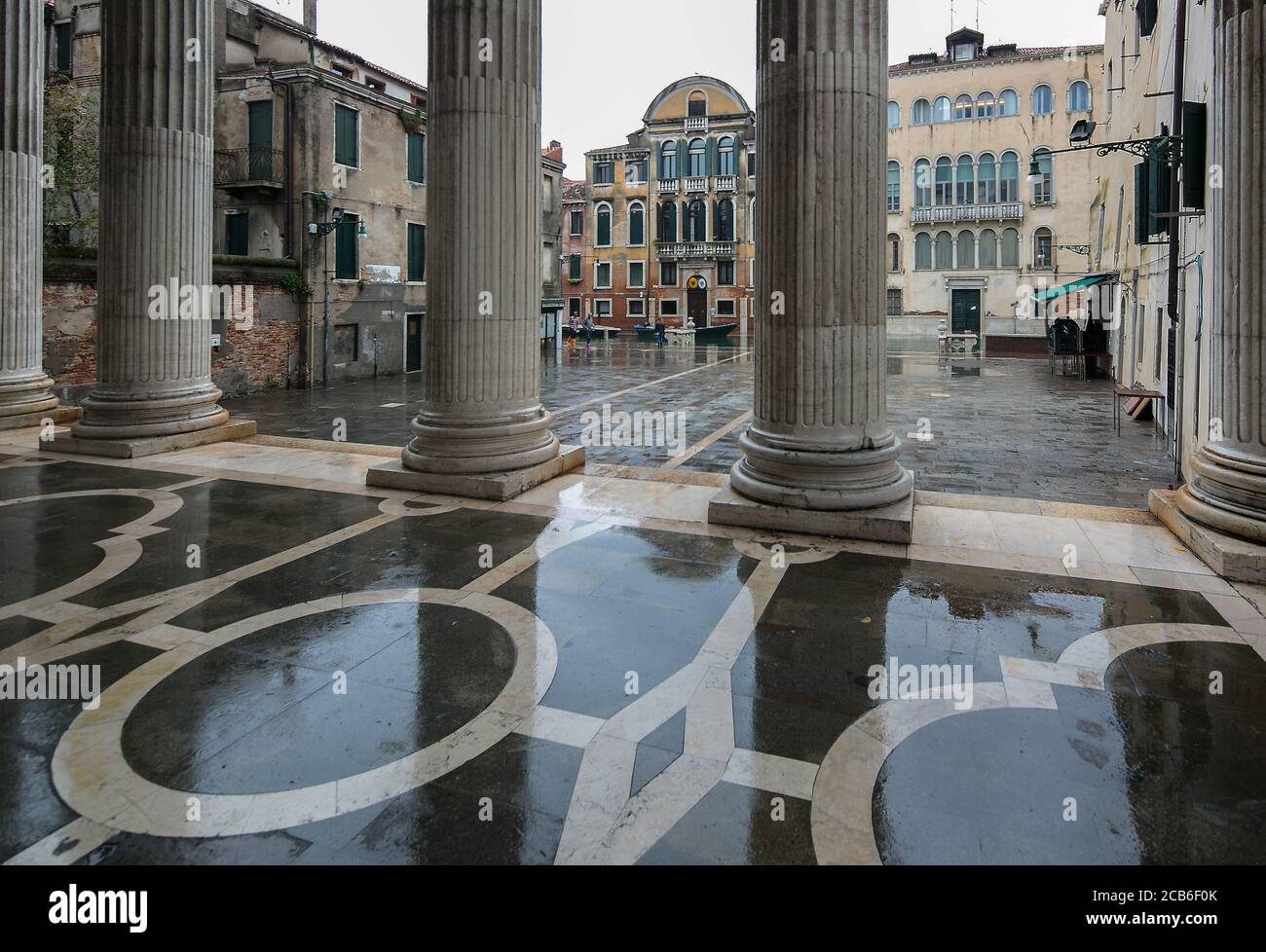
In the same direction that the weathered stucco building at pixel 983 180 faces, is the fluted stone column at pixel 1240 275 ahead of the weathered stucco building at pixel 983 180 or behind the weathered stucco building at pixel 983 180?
ahead

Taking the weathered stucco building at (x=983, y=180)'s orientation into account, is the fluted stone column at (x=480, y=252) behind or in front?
in front

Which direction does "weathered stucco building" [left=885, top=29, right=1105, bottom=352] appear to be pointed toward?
toward the camera

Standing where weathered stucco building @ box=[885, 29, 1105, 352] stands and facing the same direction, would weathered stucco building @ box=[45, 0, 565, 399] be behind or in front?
in front

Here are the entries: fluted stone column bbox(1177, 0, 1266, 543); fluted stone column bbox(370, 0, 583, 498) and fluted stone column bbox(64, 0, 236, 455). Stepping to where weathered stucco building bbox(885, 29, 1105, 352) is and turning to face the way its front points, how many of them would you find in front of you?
3

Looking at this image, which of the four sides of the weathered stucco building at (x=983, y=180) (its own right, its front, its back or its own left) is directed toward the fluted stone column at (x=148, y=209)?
front

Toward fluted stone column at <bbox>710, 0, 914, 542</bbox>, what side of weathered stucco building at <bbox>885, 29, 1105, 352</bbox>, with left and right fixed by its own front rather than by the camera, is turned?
front
